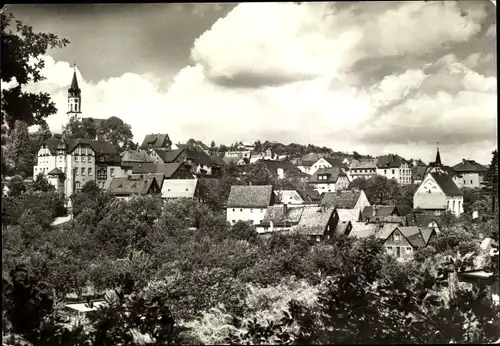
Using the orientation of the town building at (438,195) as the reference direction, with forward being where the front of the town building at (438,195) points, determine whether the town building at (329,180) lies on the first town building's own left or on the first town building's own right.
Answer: on the first town building's own right

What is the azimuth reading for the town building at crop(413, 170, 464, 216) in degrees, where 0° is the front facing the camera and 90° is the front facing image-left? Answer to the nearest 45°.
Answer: approximately 45°

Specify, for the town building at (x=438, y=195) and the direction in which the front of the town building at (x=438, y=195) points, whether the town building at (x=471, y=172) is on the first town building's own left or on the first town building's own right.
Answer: on the first town building's own left
